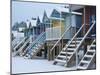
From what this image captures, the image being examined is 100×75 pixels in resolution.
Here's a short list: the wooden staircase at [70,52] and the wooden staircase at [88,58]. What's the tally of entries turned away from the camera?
0

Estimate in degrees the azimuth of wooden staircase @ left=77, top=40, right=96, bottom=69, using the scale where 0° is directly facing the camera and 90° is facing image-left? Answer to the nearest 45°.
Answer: approximately 45°
